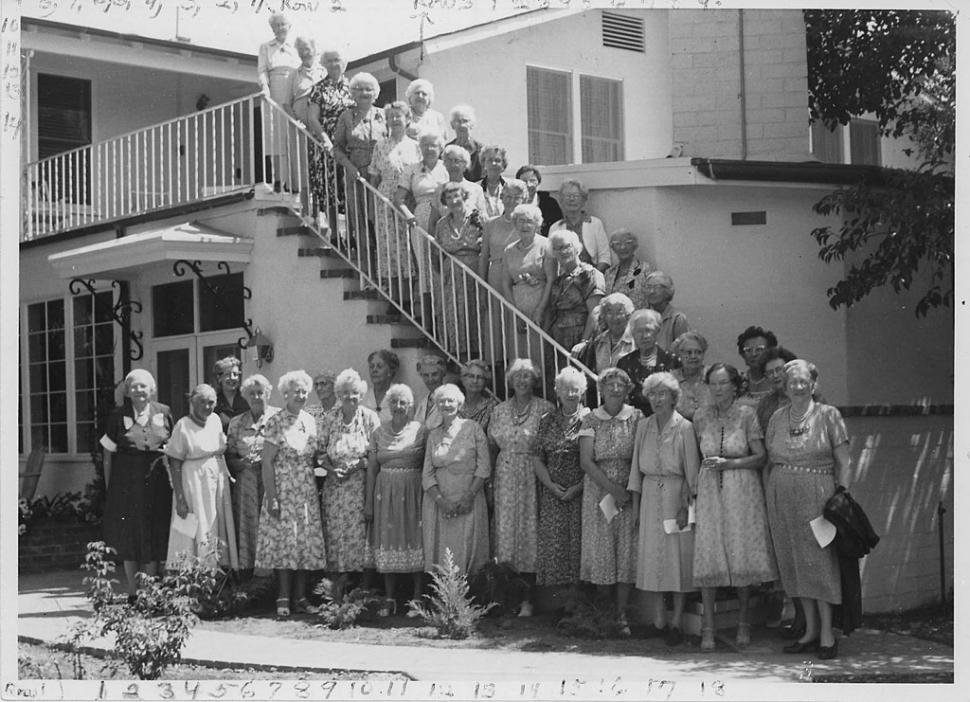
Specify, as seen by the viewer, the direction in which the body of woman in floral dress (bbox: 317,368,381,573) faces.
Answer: toward the camera

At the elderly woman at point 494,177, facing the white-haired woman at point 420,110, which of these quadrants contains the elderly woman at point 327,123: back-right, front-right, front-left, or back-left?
front-left

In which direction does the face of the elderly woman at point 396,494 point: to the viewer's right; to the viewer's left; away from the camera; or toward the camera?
toward the camera

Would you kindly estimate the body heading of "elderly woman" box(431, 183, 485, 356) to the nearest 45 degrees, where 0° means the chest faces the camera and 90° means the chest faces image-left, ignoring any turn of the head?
approximately 0°

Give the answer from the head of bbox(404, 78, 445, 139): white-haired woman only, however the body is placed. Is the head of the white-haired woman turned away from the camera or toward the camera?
toward the camera

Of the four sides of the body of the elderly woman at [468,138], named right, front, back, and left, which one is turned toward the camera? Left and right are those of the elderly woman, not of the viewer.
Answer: front

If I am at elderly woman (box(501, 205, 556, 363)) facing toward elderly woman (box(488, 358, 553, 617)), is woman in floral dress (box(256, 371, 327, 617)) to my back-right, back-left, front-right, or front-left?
front-right

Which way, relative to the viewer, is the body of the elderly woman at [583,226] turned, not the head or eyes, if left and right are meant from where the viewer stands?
facing the viewer

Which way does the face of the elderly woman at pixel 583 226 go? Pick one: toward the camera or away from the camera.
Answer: toward the camera

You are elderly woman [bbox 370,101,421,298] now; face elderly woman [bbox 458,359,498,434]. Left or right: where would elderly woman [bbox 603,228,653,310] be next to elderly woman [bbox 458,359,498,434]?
left

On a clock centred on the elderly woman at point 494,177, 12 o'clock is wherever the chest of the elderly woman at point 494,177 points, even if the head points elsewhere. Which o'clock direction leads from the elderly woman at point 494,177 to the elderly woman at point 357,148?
the elderly woman at point 357,148 is roughly at 4 o'clock from the elderly woman at point 494,177.
